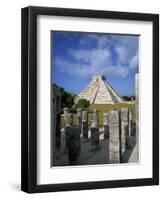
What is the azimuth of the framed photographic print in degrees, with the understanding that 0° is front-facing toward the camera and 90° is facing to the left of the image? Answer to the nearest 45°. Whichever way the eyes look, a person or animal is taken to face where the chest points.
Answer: approximately 315°
